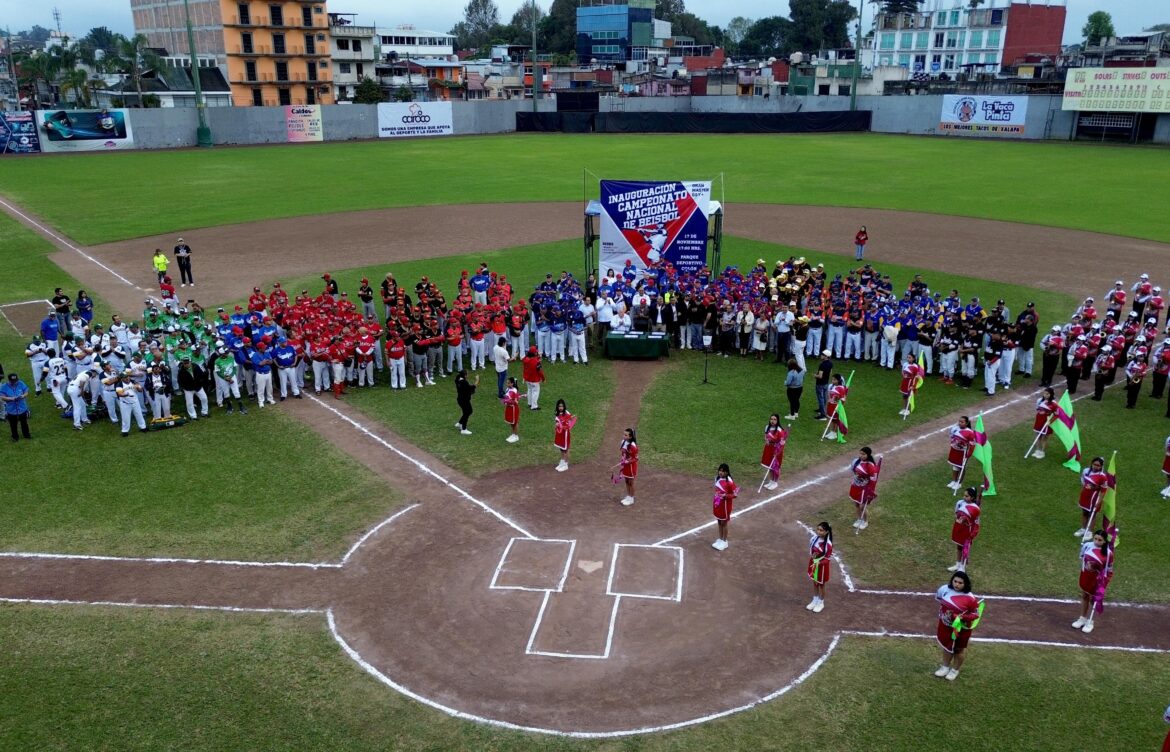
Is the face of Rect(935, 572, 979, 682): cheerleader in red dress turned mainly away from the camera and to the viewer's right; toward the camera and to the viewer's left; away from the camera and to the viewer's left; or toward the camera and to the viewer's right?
toward the camera and to the viewer's left

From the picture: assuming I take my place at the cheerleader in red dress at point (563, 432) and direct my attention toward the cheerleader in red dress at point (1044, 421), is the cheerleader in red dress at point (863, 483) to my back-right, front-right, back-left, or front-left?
front-right

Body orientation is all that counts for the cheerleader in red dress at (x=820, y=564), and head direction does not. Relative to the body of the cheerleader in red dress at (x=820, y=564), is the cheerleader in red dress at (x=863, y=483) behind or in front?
behind

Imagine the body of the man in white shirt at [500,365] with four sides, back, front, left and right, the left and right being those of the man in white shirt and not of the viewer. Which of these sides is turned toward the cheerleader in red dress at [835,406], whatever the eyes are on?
right

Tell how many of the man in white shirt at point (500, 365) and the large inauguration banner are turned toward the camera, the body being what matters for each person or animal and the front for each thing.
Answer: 1

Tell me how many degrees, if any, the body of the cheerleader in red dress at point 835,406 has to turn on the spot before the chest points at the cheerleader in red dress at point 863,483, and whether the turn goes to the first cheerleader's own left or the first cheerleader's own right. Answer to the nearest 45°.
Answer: approximately 45° to the first cheerleader's own left

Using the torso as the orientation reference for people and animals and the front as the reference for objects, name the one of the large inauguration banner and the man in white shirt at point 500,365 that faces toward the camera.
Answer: the large inauguration banner

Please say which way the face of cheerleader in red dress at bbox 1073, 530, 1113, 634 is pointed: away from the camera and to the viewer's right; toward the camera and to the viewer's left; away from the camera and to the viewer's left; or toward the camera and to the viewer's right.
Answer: toward the camera and to the viewer's left

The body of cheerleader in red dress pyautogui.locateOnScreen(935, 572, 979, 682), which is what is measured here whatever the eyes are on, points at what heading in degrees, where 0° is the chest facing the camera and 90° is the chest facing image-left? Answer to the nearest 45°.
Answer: approximately 45°

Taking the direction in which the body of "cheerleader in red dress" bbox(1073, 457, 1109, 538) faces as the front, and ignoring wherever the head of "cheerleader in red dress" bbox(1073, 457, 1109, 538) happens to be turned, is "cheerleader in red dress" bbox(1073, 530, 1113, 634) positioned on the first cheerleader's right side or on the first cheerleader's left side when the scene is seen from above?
on the first cheerleader's left side
